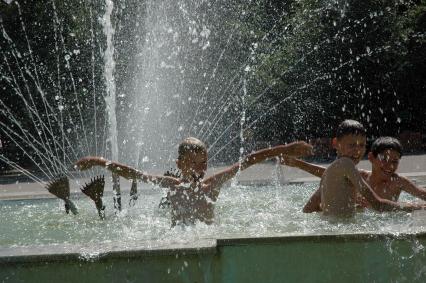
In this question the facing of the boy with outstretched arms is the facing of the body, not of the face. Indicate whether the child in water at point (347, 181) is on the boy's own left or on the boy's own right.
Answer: on the boy's own left

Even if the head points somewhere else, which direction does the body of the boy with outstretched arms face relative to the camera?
toward the camera

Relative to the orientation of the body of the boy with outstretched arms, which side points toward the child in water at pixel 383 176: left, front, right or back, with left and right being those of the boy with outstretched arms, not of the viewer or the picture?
left
